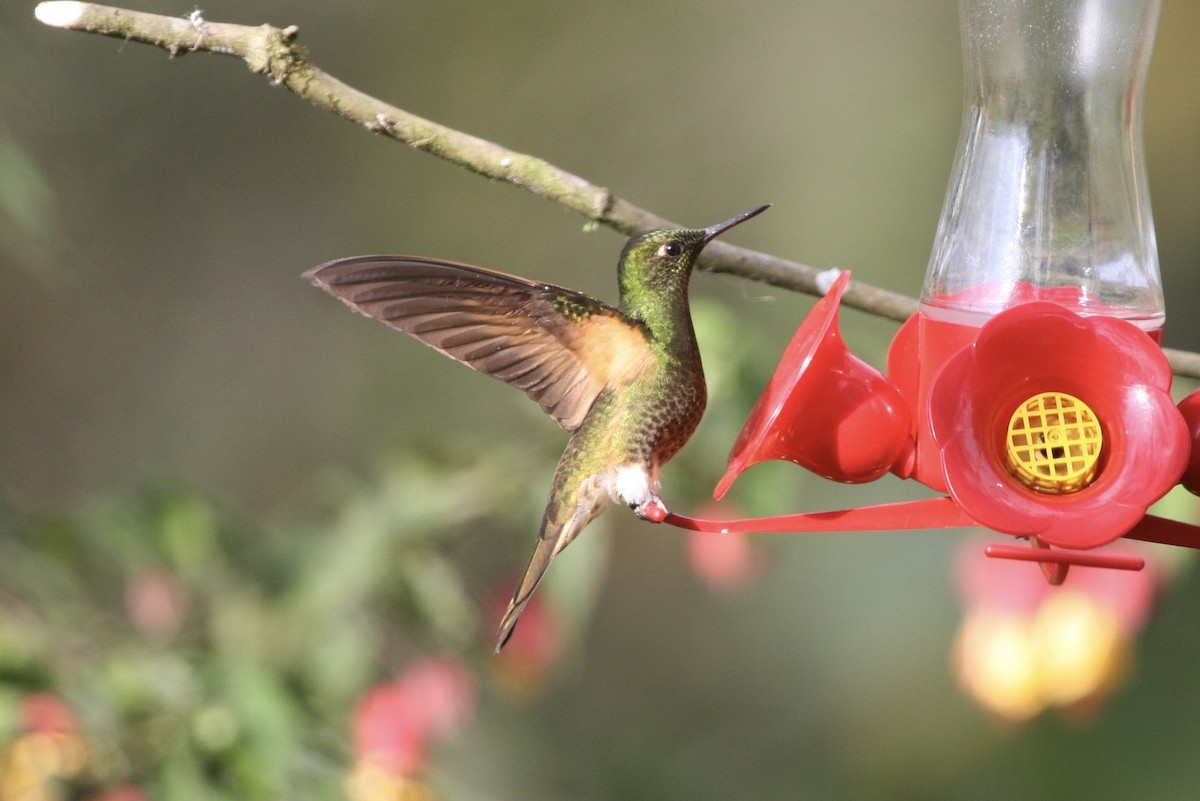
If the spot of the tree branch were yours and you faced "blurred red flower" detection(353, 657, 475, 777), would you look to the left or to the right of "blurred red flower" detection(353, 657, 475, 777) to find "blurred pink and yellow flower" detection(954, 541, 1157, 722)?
right

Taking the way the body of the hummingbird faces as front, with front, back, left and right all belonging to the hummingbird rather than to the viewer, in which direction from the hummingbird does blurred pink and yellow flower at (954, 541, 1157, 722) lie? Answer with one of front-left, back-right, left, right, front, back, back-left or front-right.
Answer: front-left

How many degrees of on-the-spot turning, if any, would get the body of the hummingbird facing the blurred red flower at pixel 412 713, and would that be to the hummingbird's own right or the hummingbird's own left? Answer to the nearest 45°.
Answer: approximately 90° to the hummingbird's own left

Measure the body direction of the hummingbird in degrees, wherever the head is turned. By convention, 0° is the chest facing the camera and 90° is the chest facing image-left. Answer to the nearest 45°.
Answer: approximately 270°
